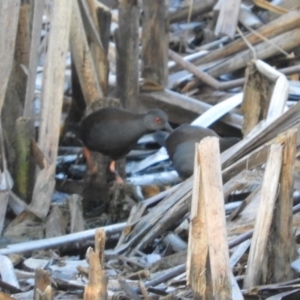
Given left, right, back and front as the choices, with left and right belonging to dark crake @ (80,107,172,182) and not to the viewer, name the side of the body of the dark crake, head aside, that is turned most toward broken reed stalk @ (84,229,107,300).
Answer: right

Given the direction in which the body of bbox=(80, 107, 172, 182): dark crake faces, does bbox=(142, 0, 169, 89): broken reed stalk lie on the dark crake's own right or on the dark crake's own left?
on the dark crake's own left

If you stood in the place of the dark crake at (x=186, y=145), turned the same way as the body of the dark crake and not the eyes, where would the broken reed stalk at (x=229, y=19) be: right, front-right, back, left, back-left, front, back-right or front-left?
right

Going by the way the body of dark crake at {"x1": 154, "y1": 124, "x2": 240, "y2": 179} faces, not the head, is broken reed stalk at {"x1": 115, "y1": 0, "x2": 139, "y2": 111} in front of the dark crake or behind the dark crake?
in front

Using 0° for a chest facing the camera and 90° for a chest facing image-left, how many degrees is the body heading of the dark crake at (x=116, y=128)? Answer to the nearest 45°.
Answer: approximately 270°

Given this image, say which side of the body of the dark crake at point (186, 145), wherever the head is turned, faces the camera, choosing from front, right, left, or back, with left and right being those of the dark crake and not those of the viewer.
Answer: left

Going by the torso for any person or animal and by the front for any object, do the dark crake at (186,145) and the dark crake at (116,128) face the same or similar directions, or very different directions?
very different directions
